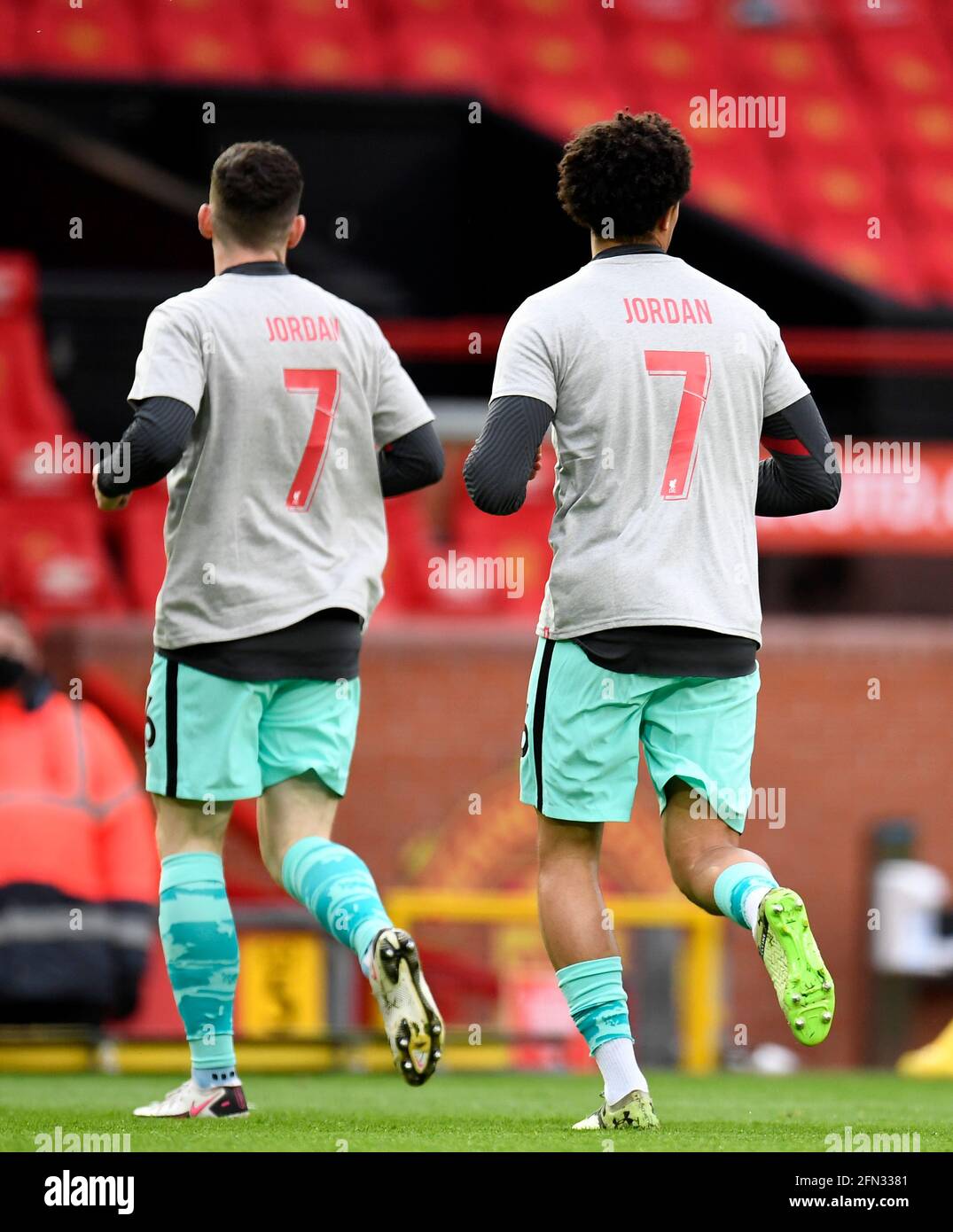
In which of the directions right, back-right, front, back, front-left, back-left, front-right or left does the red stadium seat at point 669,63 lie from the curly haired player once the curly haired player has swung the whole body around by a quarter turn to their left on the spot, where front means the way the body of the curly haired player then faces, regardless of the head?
back-right

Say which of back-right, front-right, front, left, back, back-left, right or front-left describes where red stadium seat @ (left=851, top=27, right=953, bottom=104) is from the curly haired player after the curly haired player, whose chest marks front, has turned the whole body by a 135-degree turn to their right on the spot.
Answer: left

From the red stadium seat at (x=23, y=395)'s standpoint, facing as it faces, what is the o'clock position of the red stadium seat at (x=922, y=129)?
the red stadium seat at (x=922, y=129) is roughly at 8 o'clock from the red stadium seat at (x=23, y=395).

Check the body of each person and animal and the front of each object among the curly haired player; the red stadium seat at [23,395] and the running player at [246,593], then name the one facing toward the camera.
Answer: the red stadium seat

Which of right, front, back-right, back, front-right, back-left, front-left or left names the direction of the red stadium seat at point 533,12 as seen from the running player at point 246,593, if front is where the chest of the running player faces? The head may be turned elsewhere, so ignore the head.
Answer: front-right

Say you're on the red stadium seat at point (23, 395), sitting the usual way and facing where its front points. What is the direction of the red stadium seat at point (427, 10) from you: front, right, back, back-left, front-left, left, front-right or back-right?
back-left

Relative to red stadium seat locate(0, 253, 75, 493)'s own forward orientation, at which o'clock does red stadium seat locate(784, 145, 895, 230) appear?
red stadium seat locate(784, 145, 895, 230) is roughly at 8 o'clock from red stadium seat locate(0, 253, 75, 493).

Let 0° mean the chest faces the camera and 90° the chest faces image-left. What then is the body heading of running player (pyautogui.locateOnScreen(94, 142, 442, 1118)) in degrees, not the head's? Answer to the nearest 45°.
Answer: approximately 135°

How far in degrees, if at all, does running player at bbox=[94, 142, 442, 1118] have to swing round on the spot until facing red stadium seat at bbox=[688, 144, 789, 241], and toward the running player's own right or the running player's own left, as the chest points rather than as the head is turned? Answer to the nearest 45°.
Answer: approximately 45° to the running player's own right

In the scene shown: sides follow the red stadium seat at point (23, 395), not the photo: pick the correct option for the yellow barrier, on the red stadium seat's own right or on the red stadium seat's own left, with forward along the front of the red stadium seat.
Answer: on the red stadium seat's own left

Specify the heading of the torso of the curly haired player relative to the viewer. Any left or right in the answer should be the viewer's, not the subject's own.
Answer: facing away from the viewer and to the left of the viewer

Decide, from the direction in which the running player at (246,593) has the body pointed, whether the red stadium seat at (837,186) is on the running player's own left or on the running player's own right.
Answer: on the running player's own right

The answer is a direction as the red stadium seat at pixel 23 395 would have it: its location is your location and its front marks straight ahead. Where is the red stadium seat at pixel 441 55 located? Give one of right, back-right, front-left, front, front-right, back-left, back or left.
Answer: back-left

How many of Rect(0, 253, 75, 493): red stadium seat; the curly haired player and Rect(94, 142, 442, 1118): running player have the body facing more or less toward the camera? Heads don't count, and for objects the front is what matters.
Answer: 1

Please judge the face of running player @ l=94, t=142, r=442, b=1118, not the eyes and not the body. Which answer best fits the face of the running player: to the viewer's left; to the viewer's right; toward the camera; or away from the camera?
away from the camera

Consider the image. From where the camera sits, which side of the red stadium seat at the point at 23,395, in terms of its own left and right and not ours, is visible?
front

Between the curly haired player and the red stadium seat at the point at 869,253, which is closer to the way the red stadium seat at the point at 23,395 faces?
the curly haired player
